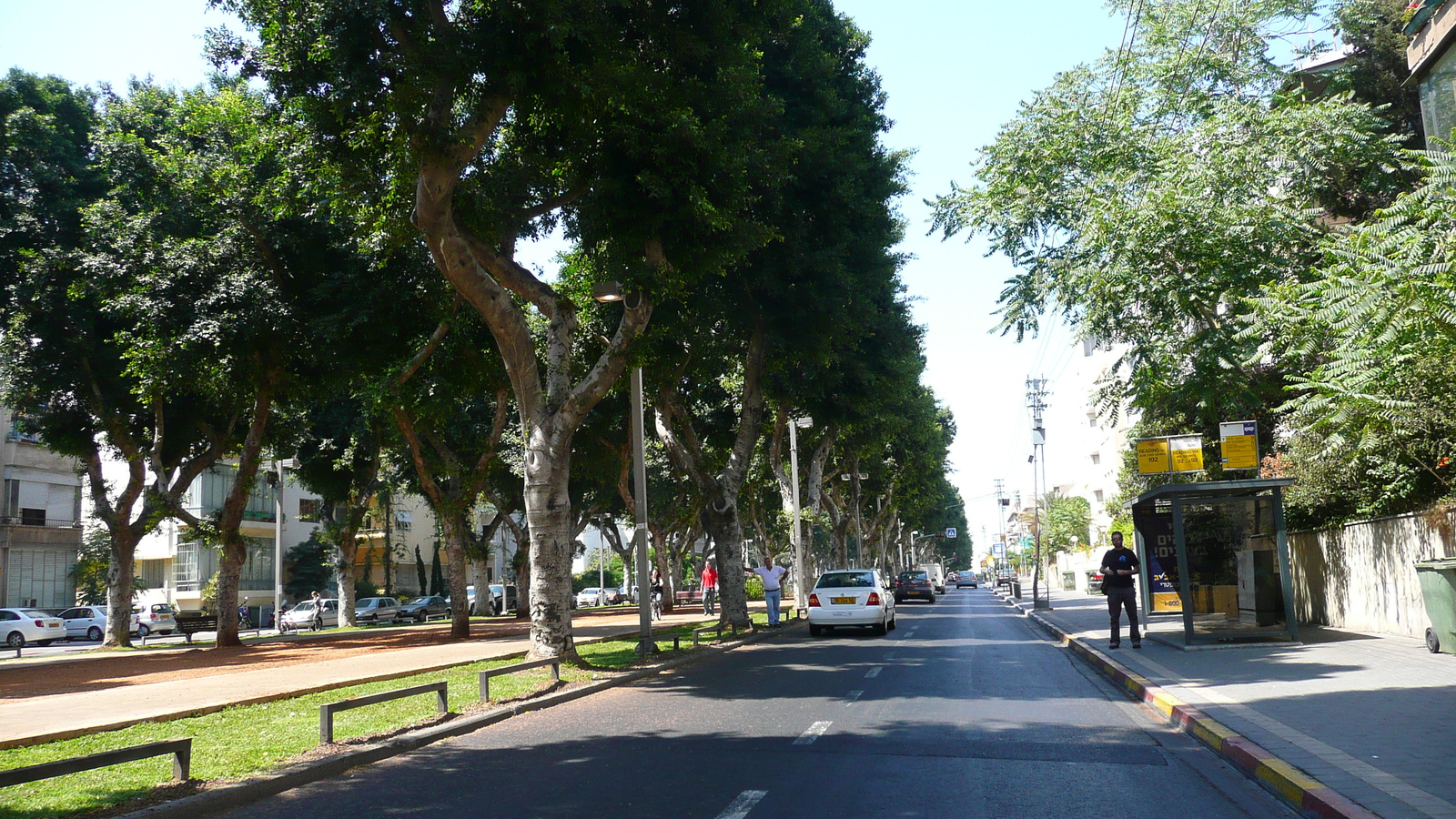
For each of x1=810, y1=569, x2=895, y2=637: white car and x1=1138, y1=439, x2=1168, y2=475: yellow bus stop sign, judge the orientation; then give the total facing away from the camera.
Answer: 1

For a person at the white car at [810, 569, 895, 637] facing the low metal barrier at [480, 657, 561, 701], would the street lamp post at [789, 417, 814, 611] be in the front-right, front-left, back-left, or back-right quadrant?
back-right

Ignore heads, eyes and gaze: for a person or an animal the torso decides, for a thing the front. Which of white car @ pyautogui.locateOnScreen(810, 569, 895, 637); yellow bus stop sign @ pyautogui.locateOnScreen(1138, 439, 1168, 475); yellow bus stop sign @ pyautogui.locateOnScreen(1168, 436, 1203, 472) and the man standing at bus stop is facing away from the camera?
the white car

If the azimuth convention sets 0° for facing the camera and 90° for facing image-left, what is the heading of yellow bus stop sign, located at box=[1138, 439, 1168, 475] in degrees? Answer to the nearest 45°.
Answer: approximately 0°

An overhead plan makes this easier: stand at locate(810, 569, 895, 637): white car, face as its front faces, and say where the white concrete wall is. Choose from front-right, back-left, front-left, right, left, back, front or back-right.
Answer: back-right

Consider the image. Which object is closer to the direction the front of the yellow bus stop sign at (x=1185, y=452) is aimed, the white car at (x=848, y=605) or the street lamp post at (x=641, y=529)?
the street lamp post

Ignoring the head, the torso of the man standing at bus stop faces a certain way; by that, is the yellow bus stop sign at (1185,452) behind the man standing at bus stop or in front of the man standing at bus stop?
behind

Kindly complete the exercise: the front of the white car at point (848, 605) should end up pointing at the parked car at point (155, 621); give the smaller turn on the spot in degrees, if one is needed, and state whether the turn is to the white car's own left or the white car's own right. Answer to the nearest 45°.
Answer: approximately 45° to the white car's own left

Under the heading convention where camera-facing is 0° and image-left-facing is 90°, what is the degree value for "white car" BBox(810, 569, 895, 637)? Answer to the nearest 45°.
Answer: approximately 180°
